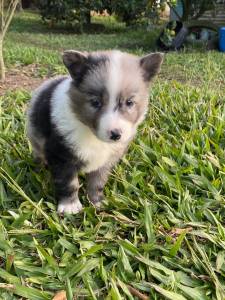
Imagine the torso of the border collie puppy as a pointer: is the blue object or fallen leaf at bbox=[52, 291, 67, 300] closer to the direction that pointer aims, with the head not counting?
the fallen leaf

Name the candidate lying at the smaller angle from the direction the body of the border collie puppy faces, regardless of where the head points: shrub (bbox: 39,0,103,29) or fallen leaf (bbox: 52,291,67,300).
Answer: the fallen leaf

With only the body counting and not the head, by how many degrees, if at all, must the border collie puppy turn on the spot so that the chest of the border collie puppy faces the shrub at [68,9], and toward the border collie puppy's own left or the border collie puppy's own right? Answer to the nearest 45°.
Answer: approximately 135° to the border collie puppy's own left

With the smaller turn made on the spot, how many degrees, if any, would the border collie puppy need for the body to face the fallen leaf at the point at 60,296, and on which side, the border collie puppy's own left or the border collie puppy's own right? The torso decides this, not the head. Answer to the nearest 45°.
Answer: approximately 45° to the border collie puppy's own right

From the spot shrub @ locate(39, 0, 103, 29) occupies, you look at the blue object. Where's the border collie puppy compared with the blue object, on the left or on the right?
right

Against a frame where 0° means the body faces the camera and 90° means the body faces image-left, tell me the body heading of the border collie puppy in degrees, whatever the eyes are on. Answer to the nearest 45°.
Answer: approximately 315°

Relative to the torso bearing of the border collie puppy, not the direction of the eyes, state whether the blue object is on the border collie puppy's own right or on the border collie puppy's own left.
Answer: on the border collie puppy's own left
